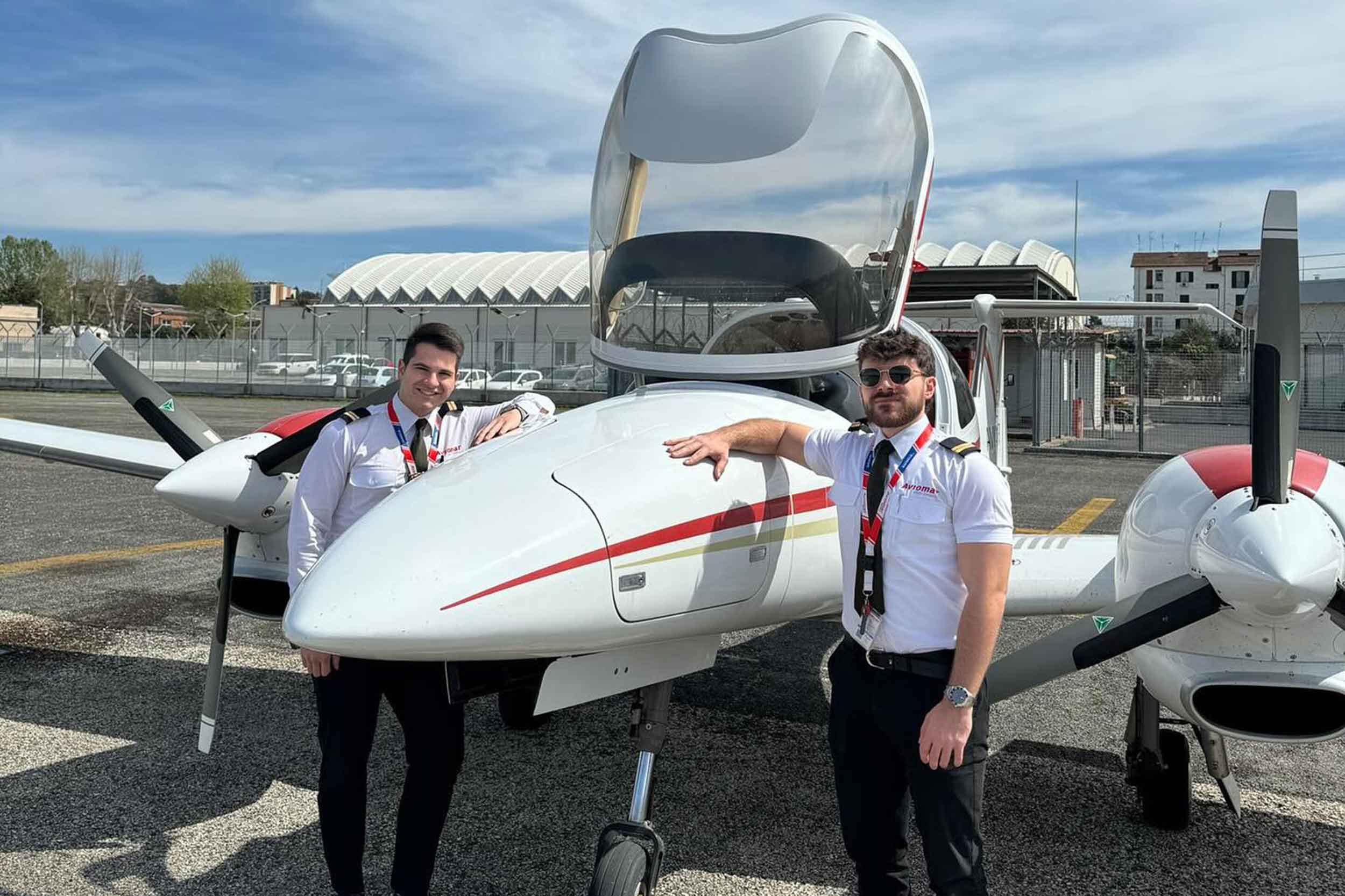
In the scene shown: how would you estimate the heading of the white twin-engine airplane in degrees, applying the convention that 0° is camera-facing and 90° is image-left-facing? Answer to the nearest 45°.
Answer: approximately 45°

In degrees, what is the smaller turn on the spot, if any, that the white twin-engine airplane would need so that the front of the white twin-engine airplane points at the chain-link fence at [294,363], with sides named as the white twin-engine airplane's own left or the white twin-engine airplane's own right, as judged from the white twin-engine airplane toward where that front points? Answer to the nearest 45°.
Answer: approximately 135° to the white twin-engine airplane's own right

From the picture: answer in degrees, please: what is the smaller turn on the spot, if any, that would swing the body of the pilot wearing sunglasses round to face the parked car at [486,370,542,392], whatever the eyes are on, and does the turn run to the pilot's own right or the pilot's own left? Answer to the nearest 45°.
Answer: approximately 135° to the pilot's own right

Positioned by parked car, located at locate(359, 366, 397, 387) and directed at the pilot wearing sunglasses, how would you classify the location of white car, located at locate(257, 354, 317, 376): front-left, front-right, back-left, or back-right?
back-right

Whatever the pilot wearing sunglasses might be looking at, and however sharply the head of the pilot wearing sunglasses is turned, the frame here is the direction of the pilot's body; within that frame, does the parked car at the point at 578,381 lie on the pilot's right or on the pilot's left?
on the pilot's right

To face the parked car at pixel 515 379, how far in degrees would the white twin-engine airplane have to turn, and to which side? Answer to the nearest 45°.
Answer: approximately 135° to its right

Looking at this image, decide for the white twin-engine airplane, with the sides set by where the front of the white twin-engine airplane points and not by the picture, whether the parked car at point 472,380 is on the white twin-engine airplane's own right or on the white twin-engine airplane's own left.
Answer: on the white twin-engine airplane's own right
